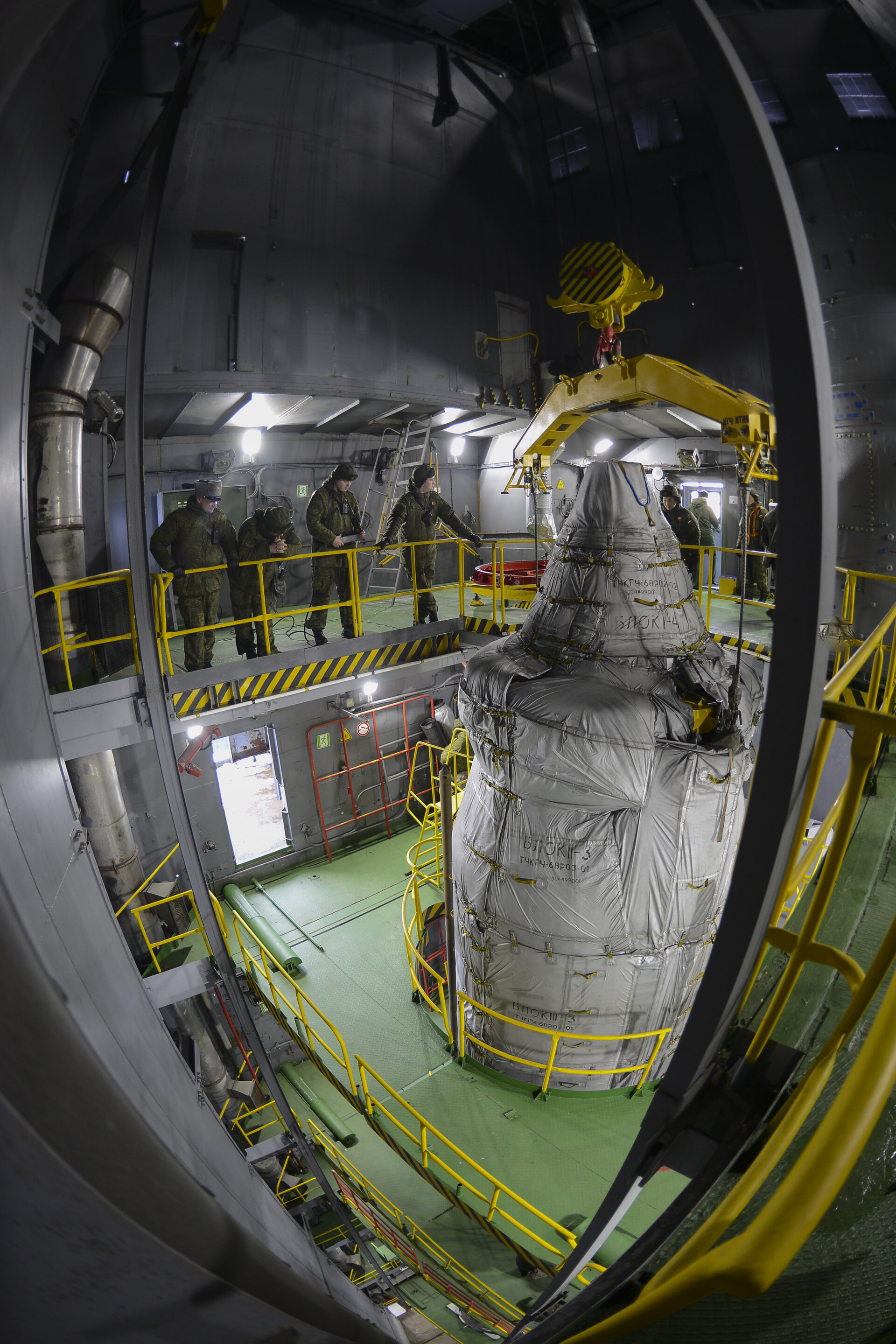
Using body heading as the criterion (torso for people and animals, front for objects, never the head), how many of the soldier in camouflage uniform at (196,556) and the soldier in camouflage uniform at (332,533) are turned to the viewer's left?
0

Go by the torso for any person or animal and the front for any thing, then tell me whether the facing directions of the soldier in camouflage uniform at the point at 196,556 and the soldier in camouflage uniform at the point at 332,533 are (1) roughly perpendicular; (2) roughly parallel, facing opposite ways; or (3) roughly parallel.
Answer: roughly parallel

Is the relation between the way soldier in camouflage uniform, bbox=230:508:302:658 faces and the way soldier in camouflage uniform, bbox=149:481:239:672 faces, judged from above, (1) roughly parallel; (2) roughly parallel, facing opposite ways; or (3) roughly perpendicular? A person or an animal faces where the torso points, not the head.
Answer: roughly parallel

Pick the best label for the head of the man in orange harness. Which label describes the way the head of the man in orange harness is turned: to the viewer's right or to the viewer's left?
to the viewer's left

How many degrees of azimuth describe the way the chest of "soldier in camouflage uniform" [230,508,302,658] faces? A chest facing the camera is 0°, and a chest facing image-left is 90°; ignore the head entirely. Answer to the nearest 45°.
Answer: approximately 315°

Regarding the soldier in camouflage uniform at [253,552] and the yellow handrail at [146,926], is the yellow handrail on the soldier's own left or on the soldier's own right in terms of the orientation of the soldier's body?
on the soldier's own right

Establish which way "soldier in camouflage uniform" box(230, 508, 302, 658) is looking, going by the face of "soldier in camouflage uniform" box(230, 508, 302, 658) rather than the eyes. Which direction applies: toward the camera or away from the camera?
toward the camera

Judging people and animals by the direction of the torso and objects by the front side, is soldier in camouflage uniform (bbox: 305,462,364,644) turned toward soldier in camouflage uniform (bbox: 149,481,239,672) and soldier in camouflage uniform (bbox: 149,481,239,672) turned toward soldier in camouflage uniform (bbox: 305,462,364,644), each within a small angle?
no

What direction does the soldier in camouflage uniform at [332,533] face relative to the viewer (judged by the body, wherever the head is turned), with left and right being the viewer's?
facing the viewer and to the right of the viewer

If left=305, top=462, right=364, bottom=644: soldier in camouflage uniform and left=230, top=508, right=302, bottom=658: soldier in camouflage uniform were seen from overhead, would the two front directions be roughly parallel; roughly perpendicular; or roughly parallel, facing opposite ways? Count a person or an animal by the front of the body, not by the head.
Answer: roughly parallel

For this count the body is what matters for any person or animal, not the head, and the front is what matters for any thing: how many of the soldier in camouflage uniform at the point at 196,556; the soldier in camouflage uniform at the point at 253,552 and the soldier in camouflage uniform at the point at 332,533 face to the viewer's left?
0
